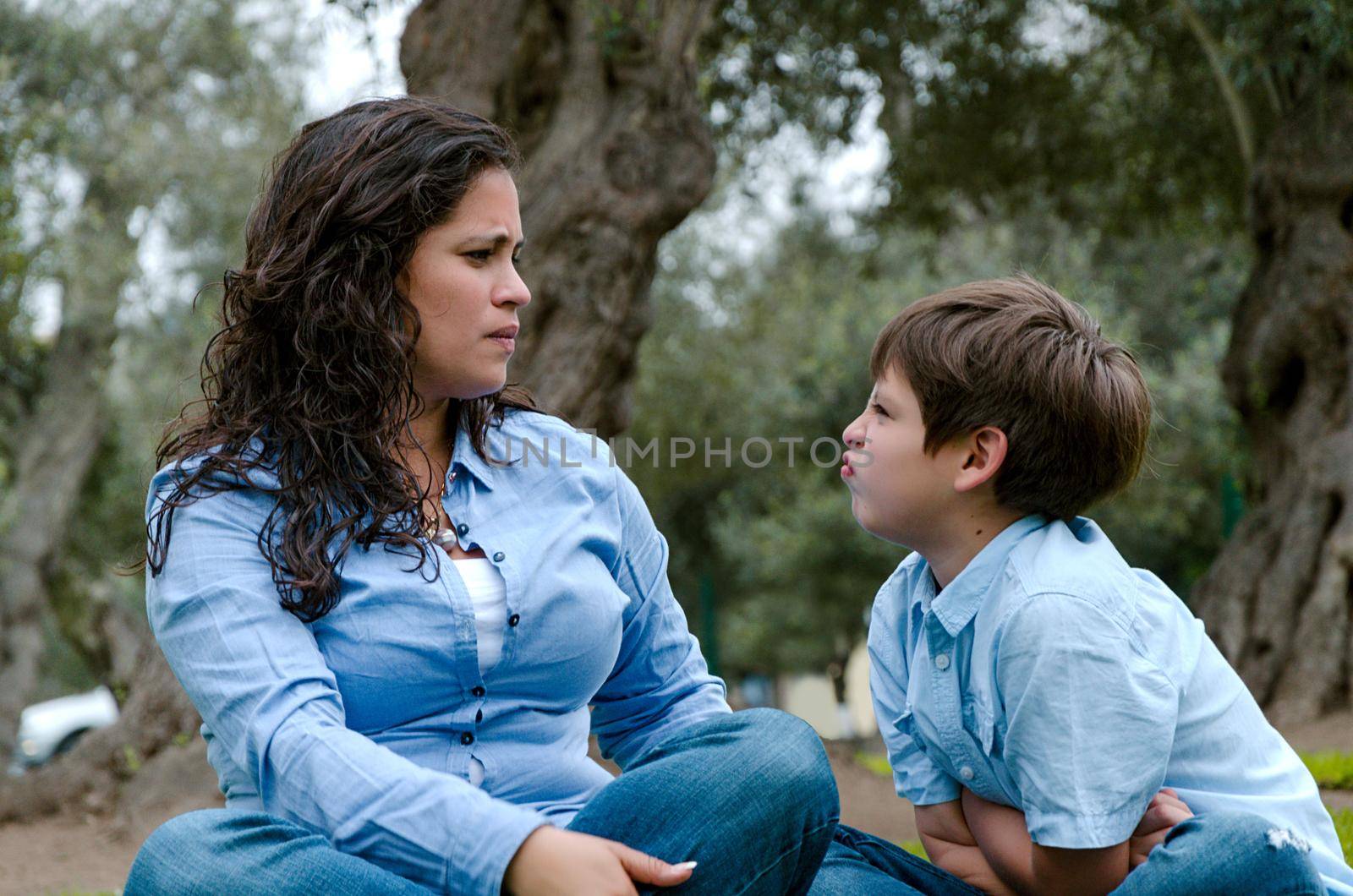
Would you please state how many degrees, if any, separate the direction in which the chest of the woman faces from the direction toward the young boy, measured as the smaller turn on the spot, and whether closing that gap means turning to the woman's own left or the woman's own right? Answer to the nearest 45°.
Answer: approximately 45° to the woman's own left

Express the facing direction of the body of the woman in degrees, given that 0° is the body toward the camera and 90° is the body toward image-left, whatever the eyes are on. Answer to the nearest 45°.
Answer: approximately 315°

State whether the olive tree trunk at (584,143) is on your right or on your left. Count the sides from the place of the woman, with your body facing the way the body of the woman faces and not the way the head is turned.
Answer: on your left

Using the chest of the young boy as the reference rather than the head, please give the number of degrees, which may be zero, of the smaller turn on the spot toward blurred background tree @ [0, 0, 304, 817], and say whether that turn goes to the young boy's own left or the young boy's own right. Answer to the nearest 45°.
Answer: approximately 90° to the young boy's own right

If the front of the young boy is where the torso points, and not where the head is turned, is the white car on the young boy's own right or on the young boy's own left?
on the young boy's own right

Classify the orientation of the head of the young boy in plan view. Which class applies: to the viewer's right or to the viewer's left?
to the viewer's left

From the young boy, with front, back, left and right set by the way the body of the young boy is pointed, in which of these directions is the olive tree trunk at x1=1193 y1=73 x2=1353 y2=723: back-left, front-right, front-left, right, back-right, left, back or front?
back-right

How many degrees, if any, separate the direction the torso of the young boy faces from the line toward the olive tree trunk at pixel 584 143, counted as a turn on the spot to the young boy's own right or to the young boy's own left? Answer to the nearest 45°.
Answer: approximately 90° to the young boy's own right

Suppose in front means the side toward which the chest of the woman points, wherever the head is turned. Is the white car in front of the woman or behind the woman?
behind

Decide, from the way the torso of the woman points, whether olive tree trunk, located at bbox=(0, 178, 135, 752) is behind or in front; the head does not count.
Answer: behind

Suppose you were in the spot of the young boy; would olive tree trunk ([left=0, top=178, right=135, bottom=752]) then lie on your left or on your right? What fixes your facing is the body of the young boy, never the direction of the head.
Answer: on your right
